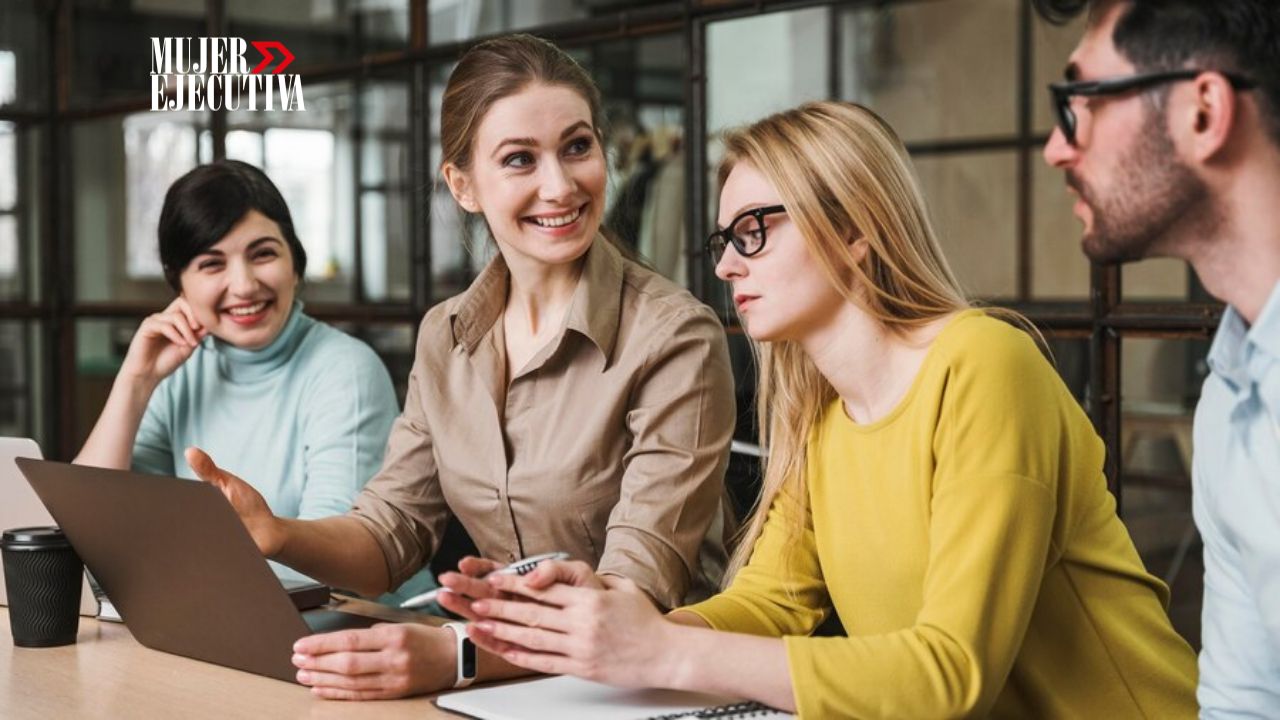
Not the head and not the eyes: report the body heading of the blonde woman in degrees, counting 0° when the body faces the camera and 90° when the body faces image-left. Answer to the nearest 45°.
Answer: approximately 45°

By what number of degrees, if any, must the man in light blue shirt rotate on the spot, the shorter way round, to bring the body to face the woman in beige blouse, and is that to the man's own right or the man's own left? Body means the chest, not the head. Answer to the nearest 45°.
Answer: approximately 45° to the man's own right

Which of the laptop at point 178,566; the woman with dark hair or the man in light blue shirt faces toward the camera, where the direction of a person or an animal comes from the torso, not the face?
the woman with dark hair

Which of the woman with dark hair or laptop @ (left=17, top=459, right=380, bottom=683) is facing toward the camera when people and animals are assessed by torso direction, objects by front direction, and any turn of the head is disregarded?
the woman with dark hair

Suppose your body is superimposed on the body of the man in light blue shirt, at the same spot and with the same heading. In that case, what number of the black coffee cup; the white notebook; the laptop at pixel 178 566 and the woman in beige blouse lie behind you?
0

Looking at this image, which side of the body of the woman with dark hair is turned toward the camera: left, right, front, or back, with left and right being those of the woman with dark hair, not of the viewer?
front

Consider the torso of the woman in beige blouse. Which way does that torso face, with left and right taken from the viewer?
facing the viewer and to the left of the viewer

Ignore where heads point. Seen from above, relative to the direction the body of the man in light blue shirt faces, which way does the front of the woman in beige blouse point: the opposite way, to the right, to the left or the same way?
to the left

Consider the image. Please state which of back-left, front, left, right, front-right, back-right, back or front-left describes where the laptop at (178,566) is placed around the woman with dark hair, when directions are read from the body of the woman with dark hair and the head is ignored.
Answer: front

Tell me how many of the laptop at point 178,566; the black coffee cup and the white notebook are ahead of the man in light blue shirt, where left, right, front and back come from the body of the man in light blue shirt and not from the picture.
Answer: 3

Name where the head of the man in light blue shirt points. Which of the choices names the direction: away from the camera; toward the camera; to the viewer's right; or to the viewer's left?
to the viewer's left

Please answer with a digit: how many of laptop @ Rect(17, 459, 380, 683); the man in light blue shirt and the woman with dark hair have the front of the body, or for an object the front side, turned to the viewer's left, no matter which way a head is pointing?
1

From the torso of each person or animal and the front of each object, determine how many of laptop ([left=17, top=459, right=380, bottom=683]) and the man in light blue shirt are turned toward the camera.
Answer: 0

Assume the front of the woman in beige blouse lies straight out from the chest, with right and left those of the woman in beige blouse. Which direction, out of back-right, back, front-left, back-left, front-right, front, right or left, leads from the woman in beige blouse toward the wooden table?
front

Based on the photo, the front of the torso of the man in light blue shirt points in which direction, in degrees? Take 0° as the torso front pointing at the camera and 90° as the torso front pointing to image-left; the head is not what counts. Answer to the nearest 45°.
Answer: approximately 90°

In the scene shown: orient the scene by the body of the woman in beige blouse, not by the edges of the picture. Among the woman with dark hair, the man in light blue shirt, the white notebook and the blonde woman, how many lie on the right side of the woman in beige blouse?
1
